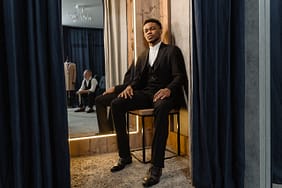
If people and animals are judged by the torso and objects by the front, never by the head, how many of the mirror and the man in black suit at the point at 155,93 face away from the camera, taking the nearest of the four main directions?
0

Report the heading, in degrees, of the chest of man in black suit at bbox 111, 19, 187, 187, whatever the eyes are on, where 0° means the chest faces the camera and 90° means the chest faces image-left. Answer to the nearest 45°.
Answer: approximately 45°

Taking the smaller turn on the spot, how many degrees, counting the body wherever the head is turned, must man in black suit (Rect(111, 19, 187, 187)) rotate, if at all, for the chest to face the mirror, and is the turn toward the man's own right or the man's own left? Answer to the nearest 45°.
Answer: approximately 90° to the man's own right

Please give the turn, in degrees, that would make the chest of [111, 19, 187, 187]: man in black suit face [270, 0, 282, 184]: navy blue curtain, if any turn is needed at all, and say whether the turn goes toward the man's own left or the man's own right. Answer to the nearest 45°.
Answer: approximately 90° to the man's own left

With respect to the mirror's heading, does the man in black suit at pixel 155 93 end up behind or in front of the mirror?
in front

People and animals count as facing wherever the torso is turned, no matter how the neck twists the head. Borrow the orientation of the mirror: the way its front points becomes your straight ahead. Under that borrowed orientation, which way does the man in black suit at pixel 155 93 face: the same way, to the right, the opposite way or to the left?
to the right

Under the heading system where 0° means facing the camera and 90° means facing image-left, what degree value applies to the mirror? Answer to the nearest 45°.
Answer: approximately 315°

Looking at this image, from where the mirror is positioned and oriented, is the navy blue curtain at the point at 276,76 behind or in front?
in front
